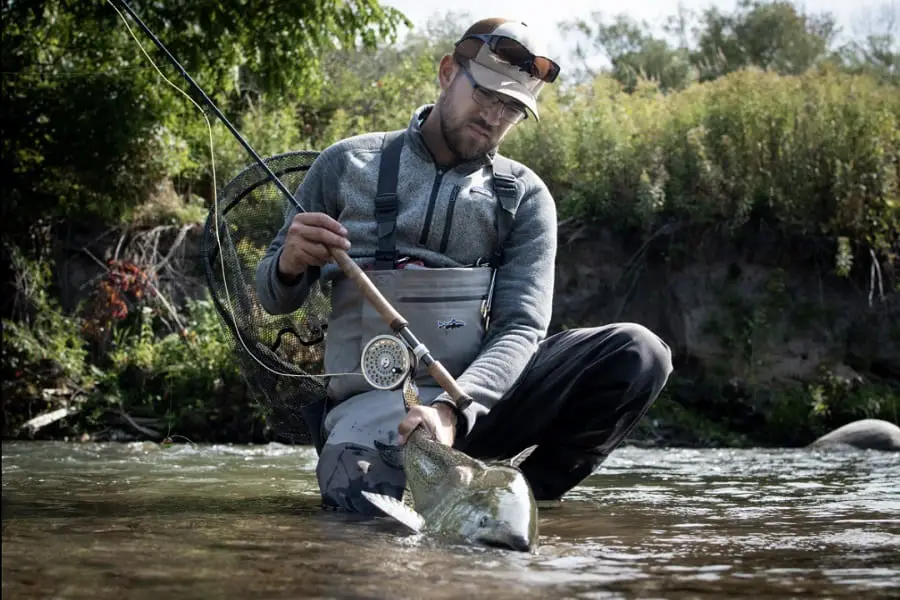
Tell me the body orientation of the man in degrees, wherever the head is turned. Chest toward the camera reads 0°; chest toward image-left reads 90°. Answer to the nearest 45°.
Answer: approximately 0°

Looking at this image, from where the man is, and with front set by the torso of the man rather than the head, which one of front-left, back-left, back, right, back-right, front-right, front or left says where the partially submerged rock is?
back-left
